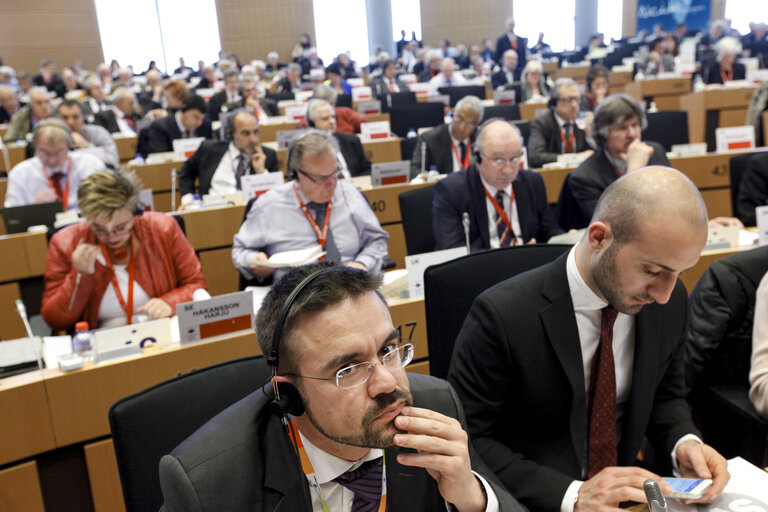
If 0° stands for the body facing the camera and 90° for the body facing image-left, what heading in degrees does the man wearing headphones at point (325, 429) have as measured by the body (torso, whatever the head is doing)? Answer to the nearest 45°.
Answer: approximately 315°

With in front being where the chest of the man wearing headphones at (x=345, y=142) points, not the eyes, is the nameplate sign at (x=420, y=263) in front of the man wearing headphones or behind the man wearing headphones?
in front

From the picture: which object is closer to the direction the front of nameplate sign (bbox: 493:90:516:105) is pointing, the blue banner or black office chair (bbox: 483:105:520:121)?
the black office chair

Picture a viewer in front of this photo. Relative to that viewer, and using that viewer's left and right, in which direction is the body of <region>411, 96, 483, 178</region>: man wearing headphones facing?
facing the viewer and to the right of the viewer

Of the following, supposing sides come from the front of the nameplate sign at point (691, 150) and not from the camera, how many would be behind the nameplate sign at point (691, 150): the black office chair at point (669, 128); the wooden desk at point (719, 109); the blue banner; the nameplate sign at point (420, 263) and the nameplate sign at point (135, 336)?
3

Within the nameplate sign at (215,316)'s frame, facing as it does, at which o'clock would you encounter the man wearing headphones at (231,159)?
The man wearing headphones is roughly at 6 o'clock from the nameplate sign.

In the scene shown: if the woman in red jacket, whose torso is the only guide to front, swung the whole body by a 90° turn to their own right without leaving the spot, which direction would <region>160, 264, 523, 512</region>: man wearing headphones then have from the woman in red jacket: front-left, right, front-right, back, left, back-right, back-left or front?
left

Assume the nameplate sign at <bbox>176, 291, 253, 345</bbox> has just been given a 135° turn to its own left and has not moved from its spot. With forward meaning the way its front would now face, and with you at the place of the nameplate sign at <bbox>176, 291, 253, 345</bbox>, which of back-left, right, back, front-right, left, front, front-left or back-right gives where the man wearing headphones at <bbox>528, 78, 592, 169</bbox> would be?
front

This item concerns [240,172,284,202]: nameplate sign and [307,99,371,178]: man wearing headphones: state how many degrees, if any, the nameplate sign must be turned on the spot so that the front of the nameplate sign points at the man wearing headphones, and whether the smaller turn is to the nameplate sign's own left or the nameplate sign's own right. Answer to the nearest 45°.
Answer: approximately 90° to the nameplate sign's own left
